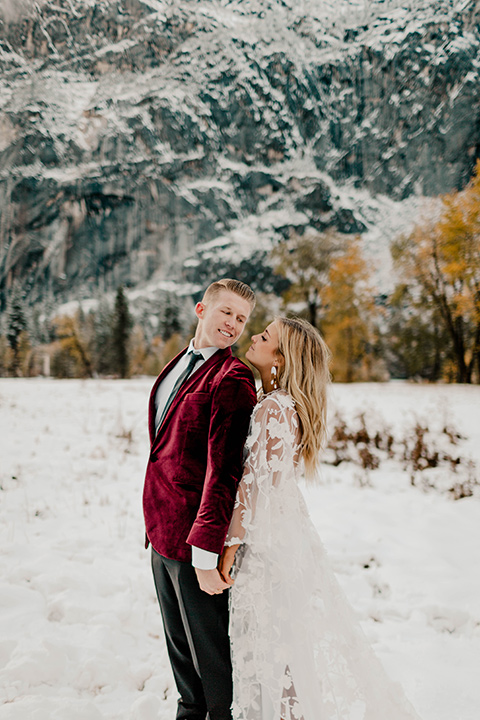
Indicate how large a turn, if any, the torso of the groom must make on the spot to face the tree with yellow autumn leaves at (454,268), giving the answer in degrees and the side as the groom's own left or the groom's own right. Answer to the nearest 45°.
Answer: approximately 180°

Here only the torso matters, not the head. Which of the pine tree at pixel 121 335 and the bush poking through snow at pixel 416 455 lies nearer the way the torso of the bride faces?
the pine tree

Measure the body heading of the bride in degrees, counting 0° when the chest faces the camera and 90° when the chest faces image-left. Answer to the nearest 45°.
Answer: approximately 90°

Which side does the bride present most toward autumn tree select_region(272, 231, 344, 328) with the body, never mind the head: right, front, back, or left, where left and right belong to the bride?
right

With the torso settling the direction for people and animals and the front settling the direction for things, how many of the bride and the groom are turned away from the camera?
0

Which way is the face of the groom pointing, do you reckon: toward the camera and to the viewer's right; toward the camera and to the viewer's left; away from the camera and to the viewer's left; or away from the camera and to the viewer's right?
toward the camera and to the viewer's right

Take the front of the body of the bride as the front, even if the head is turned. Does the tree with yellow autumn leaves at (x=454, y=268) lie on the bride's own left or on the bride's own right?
on the bride's own right

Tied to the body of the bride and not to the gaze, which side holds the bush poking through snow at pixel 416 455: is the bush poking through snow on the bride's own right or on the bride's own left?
on the bride's own right

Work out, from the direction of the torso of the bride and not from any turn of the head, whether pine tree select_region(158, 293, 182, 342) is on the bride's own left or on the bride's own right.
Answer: on the bride's own right
